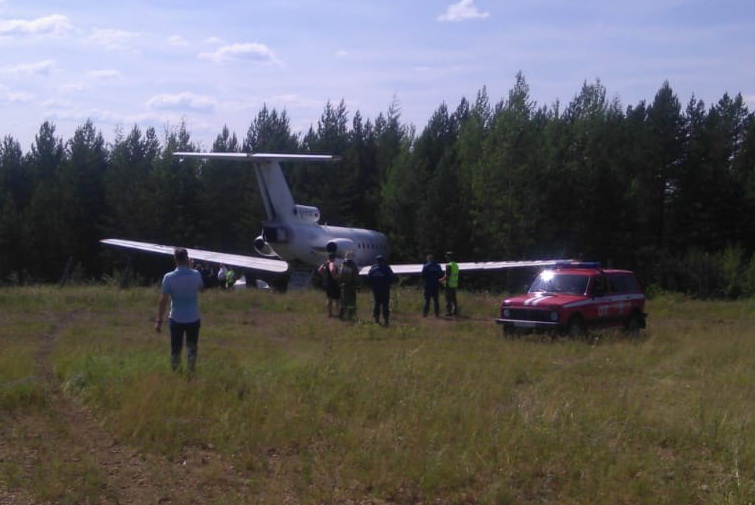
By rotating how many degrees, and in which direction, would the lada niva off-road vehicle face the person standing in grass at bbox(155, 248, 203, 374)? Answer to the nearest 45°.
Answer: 0° — it already faces them

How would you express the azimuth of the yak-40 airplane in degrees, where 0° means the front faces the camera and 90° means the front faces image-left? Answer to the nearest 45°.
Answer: approximately 225°

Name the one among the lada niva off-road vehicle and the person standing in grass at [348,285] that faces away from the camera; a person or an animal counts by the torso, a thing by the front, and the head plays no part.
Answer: the person standing in grass

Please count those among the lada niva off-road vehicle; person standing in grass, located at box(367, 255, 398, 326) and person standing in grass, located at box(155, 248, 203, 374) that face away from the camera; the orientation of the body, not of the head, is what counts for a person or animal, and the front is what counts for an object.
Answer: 2

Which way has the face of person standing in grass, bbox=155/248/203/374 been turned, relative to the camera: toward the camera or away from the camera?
away from the camera

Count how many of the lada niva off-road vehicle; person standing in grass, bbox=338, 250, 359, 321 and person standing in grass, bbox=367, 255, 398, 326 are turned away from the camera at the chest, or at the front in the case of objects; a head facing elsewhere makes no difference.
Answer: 2

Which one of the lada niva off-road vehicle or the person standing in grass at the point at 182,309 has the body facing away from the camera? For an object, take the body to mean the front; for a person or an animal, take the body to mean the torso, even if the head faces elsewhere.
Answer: the person standing in grass

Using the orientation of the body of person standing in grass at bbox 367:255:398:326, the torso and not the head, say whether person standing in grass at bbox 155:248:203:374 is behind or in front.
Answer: behind

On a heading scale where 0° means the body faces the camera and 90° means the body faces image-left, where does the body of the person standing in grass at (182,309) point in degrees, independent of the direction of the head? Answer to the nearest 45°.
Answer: approximately 180°

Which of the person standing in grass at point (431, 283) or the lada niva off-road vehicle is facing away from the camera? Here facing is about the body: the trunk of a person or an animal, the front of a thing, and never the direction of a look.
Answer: the person standing in grass

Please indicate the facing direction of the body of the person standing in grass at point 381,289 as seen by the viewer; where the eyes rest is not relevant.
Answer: away from the camera

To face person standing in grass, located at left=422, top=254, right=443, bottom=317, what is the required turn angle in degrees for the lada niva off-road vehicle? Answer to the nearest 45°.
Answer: approximately 90° to its right

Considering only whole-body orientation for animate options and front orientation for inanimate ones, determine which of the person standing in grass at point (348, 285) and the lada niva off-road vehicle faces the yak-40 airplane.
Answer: the person standing in grass

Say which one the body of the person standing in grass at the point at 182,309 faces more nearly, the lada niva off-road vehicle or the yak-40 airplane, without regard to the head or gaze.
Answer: the yak-40 airplane

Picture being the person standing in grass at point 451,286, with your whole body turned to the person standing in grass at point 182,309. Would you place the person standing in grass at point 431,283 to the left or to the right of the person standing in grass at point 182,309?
right
